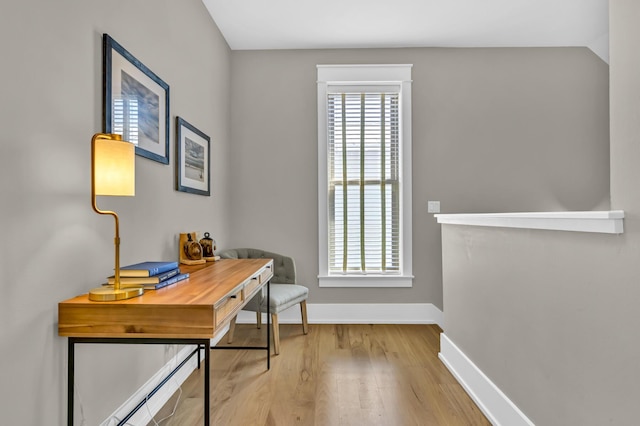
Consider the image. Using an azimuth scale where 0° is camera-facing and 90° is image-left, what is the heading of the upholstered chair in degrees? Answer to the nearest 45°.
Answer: approximately 315°

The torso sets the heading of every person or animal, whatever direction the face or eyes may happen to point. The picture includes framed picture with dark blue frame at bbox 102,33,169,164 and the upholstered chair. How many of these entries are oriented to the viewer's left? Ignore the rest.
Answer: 0

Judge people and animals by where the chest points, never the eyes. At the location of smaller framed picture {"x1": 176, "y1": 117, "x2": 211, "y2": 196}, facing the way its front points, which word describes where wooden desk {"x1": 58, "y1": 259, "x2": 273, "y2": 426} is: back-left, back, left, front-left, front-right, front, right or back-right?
front-right

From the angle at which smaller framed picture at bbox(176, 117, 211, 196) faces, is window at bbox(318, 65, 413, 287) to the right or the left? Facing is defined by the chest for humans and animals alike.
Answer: on its left

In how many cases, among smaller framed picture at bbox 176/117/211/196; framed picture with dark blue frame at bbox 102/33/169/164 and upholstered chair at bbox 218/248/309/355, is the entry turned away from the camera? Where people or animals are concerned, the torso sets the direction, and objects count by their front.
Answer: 0

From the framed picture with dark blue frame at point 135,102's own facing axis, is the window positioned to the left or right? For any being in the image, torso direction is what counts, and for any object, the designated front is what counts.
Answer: on its left

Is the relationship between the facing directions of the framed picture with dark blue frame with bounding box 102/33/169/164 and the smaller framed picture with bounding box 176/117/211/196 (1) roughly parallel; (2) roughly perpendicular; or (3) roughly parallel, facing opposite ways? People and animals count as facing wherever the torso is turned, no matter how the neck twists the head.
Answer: roughly parallel

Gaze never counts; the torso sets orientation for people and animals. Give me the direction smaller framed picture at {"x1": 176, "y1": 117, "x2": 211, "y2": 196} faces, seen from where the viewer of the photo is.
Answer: facing the viewer and to the right of the viewer
